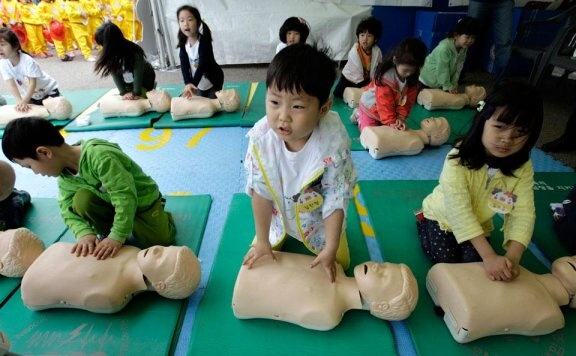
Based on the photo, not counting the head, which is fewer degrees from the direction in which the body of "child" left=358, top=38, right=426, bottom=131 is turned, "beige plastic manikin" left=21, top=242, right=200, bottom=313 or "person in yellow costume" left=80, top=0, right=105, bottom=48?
the beige plastic manikin

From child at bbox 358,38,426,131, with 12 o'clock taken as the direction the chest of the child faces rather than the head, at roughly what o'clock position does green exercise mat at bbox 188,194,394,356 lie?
The green exercise mat is roughly at 2 o'clock from the child.

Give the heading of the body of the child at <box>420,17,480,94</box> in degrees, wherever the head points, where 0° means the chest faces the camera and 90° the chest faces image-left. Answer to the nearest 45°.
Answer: approximately 315°

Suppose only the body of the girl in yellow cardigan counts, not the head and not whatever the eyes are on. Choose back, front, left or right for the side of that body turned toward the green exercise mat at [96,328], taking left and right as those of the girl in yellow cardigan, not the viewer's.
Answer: right

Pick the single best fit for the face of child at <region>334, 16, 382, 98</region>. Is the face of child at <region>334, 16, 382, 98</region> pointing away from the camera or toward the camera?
toward the camera

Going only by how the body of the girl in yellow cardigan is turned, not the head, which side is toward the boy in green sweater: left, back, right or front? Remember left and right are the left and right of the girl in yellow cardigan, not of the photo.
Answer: right

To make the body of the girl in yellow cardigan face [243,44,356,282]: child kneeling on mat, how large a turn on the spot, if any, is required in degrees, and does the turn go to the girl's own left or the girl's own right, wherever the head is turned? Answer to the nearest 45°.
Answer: approximately 90° to the girl's own right

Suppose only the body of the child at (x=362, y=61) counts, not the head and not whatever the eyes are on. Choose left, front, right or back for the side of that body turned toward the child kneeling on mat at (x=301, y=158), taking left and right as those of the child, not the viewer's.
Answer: front

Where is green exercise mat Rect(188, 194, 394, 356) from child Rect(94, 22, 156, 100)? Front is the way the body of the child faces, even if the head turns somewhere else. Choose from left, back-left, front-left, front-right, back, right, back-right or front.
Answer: front-left

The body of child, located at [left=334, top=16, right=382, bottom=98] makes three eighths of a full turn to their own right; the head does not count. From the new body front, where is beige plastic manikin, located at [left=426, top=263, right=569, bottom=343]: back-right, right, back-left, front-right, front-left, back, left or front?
back-left

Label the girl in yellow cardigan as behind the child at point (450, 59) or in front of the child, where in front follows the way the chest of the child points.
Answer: in front

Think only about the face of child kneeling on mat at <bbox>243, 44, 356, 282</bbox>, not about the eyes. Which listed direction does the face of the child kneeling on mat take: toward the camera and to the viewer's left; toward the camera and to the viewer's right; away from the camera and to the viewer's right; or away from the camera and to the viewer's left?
toward the camera and to the viewer's left
